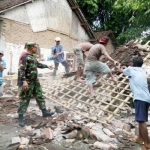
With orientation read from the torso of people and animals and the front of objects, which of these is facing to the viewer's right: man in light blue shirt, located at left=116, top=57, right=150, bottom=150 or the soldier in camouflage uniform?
the soldier in camouflage uniform

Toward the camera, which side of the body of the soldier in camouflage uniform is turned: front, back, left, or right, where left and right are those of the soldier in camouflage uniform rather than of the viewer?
right

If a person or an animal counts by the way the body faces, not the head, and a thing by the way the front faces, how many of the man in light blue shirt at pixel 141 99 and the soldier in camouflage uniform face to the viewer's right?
1

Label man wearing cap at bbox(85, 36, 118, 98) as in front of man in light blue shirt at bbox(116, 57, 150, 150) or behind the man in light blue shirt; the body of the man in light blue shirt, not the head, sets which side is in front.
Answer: in front

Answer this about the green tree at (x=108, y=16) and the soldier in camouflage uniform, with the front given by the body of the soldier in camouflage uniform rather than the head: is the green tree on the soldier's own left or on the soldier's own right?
on the soldier's own left

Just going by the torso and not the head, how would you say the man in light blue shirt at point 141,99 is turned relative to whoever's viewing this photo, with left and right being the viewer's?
facing away from the viewer and to the left of the viewer
